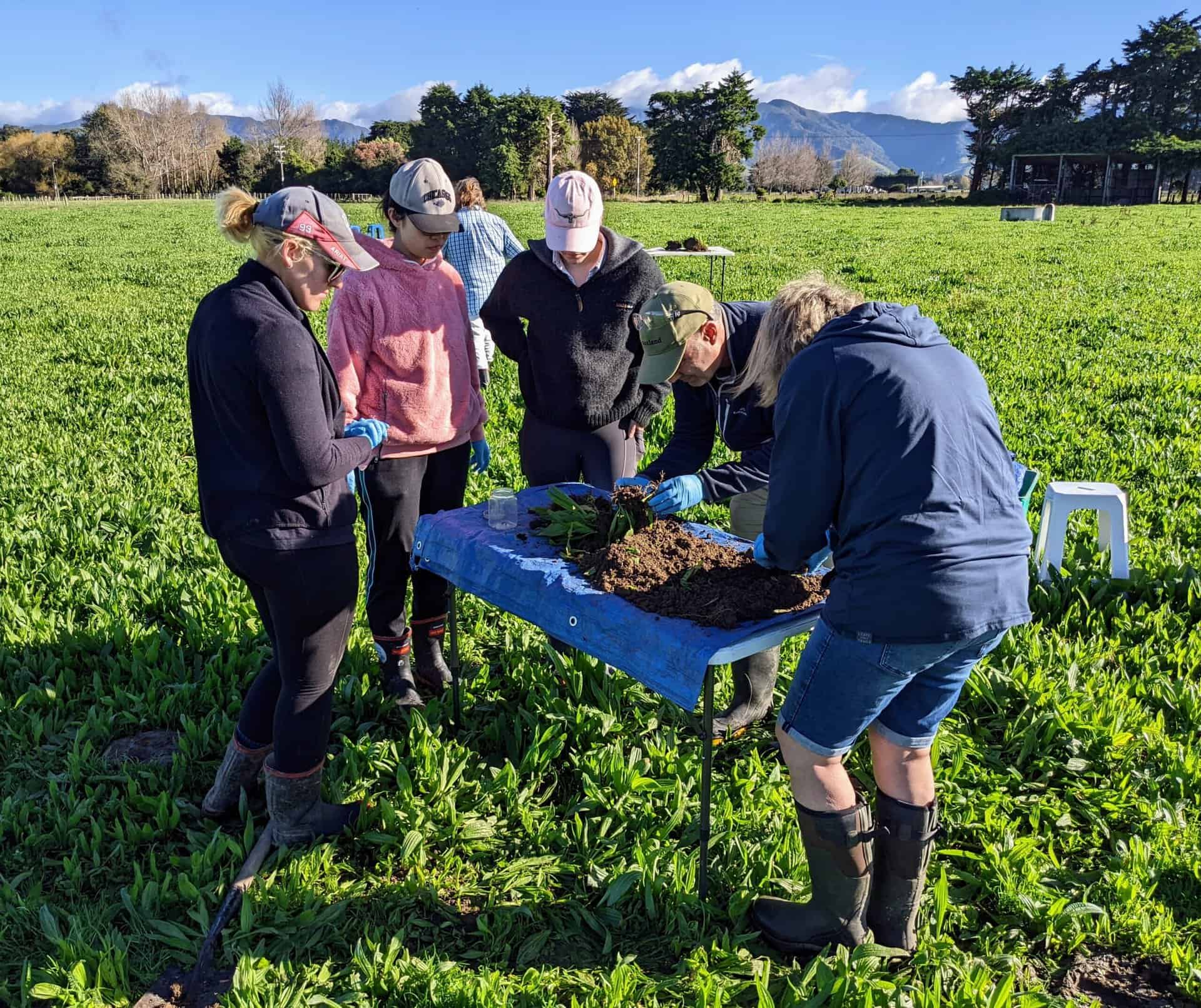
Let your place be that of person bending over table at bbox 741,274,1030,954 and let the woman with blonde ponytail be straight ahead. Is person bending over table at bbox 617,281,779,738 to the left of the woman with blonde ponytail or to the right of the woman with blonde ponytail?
right

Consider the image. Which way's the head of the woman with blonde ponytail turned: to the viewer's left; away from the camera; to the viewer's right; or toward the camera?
to the viewer's right

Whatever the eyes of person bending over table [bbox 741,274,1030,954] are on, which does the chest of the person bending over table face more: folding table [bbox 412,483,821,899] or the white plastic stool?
the folding table

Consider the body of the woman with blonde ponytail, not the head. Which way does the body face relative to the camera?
to the viewer's right

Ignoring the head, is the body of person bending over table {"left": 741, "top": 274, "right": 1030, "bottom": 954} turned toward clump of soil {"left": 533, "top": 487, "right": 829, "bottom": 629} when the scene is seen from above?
yes

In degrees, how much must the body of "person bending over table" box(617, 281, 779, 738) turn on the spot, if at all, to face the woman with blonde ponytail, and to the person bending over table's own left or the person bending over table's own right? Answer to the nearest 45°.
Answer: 0° — they already face them

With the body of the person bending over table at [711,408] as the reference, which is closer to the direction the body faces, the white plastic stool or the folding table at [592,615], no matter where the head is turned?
the folding table

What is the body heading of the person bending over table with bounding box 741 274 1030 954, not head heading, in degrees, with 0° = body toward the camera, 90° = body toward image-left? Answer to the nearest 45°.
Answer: approximately 135°

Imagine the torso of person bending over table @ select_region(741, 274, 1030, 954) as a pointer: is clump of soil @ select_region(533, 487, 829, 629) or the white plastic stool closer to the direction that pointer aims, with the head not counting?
the clump of soil

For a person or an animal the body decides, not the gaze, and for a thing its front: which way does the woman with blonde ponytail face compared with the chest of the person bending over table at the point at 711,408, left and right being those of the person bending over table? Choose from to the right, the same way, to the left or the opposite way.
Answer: the opposite way

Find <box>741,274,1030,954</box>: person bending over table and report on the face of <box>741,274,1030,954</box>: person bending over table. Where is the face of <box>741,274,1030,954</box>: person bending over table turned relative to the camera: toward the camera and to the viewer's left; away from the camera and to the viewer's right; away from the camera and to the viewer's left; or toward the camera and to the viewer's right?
away from the camera and to the viewer's left
